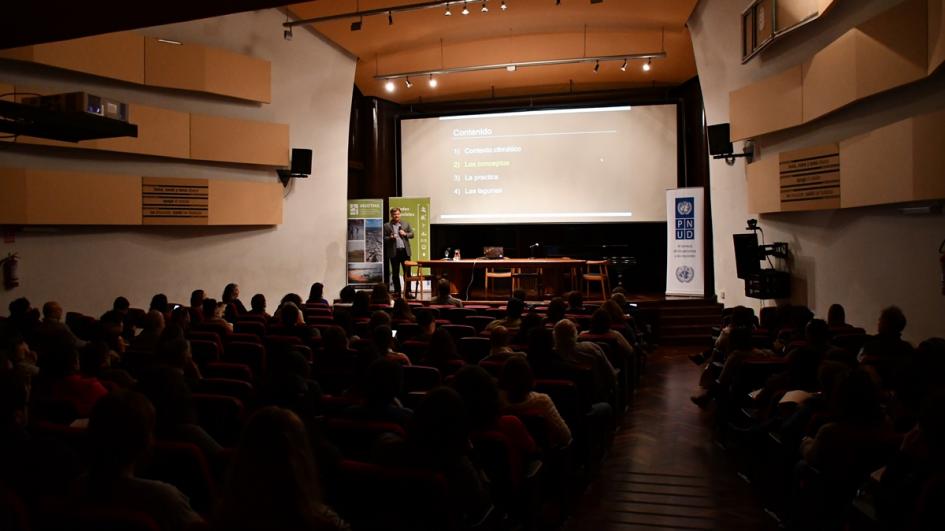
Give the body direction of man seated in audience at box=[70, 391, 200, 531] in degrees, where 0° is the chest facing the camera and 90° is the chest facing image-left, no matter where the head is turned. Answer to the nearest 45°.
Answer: approximately 225°

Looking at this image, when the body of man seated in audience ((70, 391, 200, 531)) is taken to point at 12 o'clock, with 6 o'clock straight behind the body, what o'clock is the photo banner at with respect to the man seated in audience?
The photo banner is roughly at 11 o'clock from the man seated in audience.

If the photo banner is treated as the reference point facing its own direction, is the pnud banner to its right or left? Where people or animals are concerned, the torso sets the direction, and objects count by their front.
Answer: on its left

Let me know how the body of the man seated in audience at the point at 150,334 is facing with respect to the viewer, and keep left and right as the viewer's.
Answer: facing away from the viewer and to the right of the viewer

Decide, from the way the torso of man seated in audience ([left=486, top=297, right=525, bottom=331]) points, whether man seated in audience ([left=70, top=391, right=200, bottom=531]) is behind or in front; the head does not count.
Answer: behind

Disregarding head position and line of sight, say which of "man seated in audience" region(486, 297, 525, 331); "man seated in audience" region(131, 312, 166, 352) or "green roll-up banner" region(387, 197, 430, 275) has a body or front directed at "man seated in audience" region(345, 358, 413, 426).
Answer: the green roll-up banner

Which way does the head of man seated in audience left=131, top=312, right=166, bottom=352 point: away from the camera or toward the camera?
away from the camera

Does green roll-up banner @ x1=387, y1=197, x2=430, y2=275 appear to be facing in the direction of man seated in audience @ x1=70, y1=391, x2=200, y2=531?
yes

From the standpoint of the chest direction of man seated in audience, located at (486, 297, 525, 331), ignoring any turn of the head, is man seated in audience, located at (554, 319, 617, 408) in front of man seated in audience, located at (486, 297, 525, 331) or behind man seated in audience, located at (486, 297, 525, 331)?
behind

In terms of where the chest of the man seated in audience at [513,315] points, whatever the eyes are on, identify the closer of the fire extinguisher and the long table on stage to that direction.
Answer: the long table on stage

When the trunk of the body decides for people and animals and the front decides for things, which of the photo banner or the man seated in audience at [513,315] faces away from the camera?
the man seated in audience
